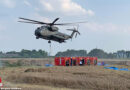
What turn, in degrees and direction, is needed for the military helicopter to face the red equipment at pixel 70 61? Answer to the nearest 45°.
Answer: approximately 180°

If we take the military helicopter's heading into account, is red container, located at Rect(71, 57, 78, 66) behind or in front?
behind

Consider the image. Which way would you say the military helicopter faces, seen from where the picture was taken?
facing the viewer and to the left of the viewer
